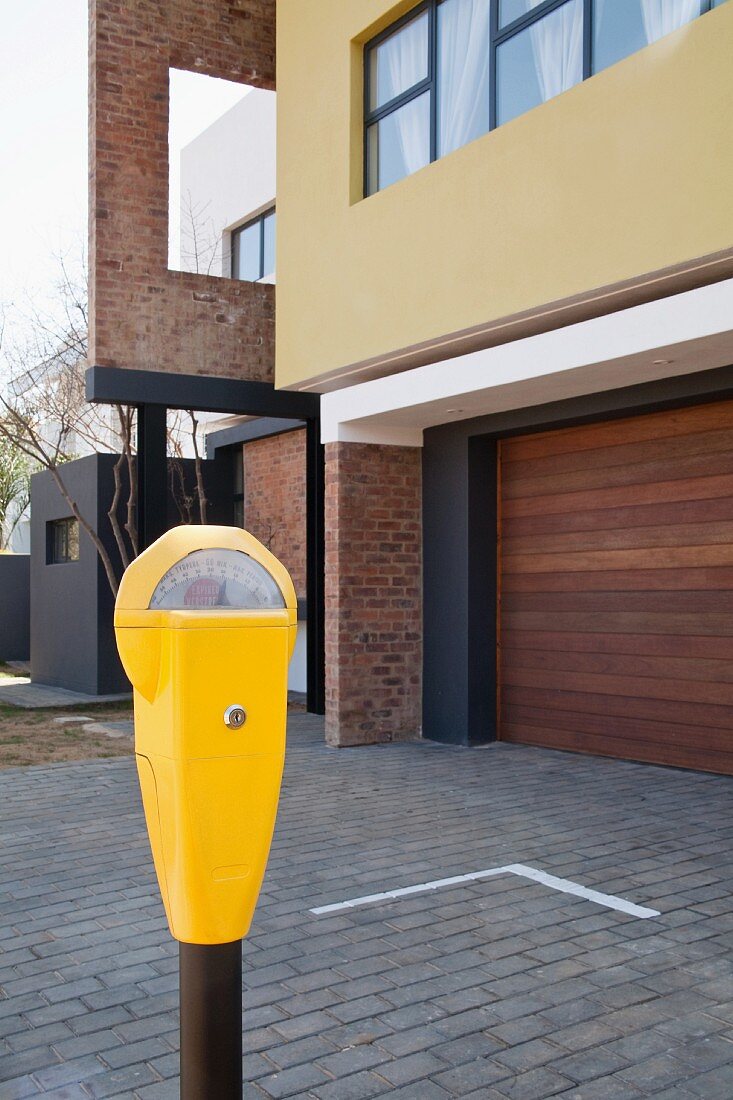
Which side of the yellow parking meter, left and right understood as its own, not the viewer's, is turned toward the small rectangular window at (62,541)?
back

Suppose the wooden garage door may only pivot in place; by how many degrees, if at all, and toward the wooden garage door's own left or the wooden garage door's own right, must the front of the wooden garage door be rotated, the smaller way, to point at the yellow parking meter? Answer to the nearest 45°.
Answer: approximately 45° to the wooden garage door's own left

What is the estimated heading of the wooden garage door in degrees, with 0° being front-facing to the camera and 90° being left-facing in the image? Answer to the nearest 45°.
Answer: approximately 45°

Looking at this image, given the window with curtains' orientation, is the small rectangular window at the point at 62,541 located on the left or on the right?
on its right

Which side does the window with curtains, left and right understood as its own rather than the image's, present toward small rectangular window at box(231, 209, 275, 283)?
right

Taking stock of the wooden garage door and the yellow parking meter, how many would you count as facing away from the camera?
0

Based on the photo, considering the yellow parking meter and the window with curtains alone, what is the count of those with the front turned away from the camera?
0

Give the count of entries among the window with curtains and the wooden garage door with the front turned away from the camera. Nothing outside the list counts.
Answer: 0

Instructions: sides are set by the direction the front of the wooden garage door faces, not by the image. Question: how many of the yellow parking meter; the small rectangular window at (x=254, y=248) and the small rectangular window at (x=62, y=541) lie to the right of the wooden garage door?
2
